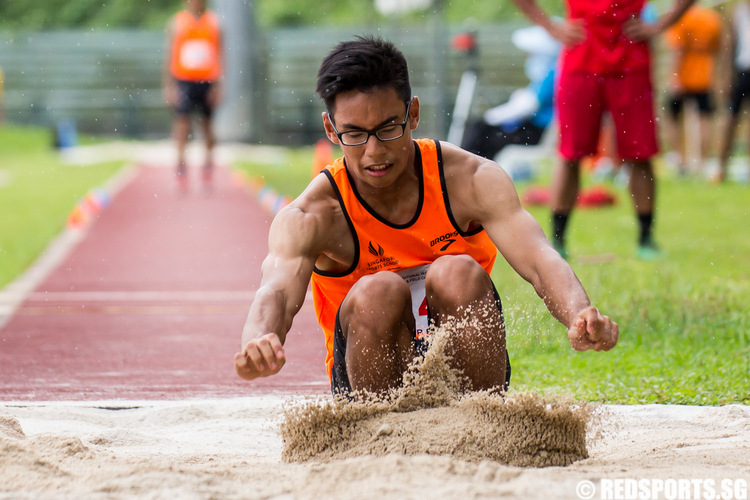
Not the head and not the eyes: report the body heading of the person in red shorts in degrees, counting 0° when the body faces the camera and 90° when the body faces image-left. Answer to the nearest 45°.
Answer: approximately 0°

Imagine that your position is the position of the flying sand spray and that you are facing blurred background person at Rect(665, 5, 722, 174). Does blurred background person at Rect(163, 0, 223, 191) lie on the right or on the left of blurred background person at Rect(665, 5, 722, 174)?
left

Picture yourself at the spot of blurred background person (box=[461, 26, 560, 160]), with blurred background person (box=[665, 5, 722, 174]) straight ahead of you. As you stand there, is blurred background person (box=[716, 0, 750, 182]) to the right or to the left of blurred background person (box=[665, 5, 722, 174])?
right

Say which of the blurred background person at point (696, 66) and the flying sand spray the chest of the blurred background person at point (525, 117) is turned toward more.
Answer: the flying sand spray

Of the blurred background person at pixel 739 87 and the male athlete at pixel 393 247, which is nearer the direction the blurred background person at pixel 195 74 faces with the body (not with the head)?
the male athlete

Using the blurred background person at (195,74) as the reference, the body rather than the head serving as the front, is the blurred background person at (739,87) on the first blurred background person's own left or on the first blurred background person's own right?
on the first blurred background person's own left

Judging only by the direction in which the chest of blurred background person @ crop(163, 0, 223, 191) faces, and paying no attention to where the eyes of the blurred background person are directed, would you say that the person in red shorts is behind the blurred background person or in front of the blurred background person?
in front

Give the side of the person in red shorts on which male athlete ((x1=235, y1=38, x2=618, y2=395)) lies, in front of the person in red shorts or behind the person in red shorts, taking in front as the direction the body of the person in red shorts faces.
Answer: in front

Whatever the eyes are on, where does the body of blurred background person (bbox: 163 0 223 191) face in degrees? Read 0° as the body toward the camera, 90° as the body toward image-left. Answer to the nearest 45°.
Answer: approximately 0°

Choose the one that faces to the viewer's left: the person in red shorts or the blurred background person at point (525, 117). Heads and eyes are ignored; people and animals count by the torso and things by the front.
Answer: the blurred background person

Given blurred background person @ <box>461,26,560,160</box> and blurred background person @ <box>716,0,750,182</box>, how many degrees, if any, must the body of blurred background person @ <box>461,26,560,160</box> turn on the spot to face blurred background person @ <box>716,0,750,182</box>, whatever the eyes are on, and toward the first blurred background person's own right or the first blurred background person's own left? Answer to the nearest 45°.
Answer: approximately 180°

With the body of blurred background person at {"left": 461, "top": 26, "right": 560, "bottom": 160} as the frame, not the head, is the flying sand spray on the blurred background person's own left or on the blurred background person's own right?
on the blurred background person's own left

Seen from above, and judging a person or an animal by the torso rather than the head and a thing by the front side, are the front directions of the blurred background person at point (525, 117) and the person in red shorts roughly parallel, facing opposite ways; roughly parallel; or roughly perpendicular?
roughly perpendicular

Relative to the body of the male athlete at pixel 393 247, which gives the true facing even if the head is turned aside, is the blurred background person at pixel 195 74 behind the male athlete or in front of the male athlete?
behind
